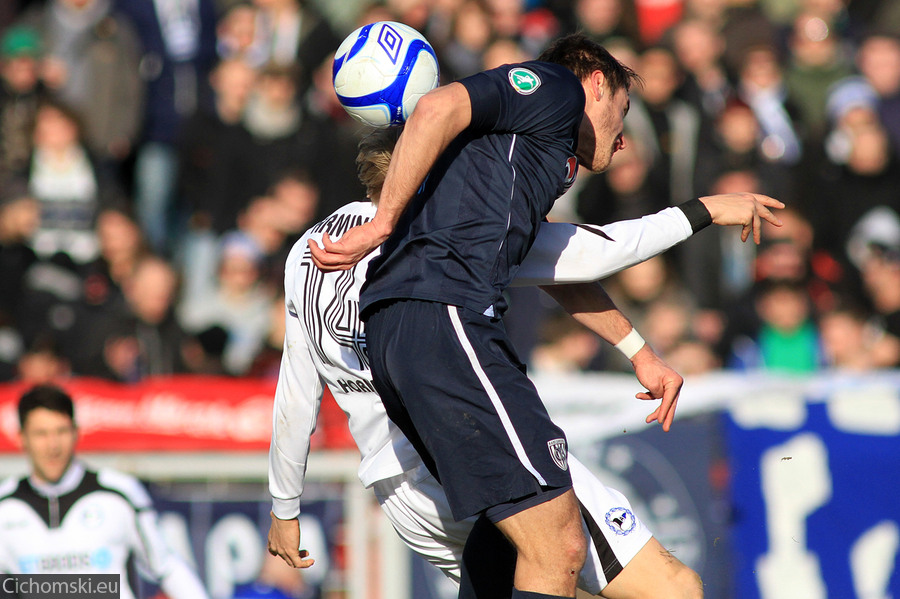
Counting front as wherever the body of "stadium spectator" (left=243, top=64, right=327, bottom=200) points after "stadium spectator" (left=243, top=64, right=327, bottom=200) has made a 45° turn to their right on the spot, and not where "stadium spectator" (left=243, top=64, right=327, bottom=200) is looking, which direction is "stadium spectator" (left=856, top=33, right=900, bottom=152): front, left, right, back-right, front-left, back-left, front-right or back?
back-left

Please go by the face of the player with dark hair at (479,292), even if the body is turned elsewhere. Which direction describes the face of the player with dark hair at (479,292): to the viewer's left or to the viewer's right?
to the viewer's right

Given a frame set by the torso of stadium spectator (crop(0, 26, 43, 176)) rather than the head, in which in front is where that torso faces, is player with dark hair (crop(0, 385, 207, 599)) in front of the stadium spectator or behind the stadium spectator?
in front

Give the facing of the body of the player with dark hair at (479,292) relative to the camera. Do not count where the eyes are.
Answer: to the viewer's right

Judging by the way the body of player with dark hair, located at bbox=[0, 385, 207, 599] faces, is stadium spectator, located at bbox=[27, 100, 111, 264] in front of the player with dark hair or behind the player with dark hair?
behind
